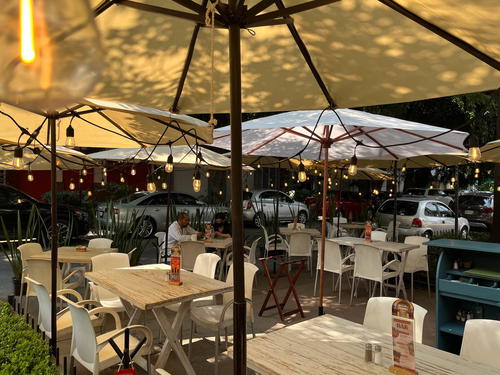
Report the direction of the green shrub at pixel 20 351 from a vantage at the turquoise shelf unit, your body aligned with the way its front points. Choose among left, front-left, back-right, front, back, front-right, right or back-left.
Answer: front

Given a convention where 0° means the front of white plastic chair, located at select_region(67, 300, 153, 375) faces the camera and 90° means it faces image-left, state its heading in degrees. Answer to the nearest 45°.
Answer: approximately 225°

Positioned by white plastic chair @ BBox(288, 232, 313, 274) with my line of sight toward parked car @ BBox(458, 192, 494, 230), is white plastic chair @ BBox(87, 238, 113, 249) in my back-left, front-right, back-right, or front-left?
back-left

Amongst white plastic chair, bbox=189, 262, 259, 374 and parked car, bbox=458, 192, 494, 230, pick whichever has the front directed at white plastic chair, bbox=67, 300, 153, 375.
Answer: white plastic chair, bbox=189, 262, 259, 374

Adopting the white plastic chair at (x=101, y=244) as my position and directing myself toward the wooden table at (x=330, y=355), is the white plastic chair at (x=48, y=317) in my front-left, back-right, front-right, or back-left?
front-right

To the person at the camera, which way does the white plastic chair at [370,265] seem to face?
facing away from the viewer and to the right of the viewer

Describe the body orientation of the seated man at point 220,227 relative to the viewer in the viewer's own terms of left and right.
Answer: facing the viewer and to the left of the viewer

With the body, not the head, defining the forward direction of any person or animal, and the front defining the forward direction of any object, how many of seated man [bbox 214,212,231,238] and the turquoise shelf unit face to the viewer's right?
0

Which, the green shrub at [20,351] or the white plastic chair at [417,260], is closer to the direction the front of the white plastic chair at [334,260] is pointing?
the white plastic chair

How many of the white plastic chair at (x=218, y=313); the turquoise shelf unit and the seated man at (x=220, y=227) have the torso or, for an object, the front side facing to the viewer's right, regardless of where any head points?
0

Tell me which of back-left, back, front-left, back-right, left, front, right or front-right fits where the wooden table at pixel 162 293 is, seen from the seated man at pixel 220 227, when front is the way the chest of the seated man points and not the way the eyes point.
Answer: front-left
